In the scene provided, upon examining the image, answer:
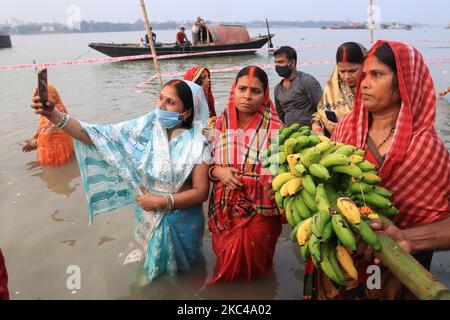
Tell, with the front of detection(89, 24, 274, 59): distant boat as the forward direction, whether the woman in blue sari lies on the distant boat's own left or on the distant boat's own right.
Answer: on the distant boat's own left

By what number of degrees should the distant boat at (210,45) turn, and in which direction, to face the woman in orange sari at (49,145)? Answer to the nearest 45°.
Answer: approximately 90° to its left

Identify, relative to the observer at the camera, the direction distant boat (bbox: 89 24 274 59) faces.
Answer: facing to the left of the viewer

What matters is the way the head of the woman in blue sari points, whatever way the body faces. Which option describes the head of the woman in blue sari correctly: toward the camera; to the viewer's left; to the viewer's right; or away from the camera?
to the viewer's left

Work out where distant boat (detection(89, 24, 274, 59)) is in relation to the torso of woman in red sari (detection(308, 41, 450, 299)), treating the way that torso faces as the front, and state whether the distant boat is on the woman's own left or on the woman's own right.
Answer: on the woman's own right

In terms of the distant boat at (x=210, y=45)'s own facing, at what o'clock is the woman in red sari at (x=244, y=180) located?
The woman in red sari is roughly at 9 o'clock from the distant boat.

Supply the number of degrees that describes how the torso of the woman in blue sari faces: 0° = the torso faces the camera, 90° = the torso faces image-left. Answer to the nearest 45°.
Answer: approximately 45°

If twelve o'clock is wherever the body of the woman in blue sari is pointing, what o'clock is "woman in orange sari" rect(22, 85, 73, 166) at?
The woman in orange sari is roughly at 4 o'clock from the woman in blue sari.

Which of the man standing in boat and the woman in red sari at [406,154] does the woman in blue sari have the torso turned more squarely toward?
the woman in red sari
